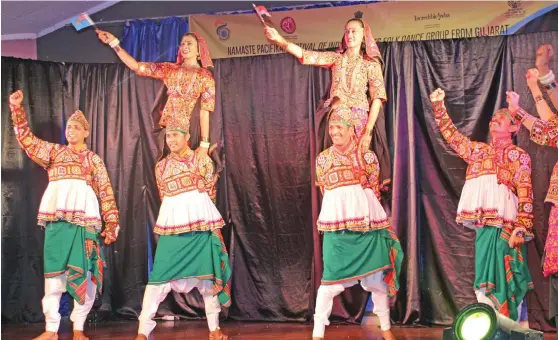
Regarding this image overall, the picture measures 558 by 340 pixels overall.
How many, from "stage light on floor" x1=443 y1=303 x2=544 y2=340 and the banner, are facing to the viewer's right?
0

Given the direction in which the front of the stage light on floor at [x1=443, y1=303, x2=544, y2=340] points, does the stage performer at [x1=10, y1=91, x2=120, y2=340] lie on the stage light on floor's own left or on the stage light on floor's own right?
on the stage light on floor's own right

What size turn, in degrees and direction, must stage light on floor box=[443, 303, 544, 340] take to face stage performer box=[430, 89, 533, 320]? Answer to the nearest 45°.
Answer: approximately 135° to its right

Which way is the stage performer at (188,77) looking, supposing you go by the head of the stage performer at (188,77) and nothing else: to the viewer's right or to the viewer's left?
to the viewer's left

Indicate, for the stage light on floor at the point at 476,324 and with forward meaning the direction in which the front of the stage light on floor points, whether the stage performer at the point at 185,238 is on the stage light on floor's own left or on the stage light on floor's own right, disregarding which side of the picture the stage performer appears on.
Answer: on the stage light on floor's own right

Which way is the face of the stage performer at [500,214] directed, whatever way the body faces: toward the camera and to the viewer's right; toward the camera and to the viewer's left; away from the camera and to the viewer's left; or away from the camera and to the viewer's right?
toward the camera and to the viewer's left

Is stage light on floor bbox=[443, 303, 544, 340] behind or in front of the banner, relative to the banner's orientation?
in front

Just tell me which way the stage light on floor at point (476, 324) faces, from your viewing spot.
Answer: facing the viewer and to the left of the viewer

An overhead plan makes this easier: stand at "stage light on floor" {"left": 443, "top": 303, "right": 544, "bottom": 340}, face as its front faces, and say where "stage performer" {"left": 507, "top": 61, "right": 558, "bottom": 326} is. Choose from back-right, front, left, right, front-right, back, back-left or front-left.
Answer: back-right

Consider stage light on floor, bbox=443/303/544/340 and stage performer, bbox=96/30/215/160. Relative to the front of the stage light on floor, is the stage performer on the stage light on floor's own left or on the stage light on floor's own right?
on the stage light on floor's own right

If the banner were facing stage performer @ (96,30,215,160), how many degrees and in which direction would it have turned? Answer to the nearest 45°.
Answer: approximately 90° to its right

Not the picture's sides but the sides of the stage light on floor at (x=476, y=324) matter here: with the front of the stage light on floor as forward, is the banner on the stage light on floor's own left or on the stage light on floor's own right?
on the stage light on floor's own right
